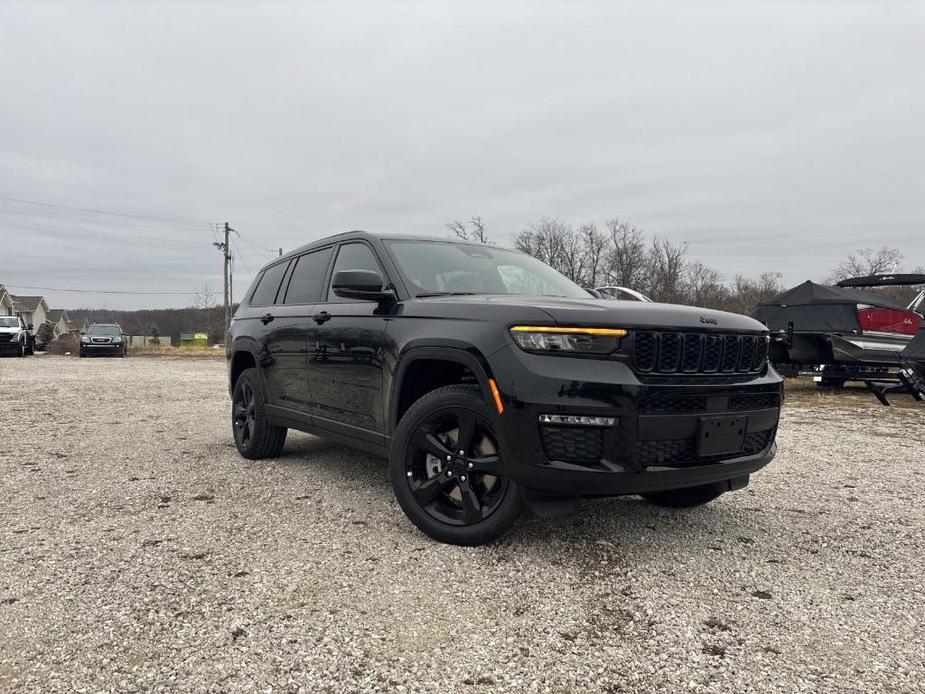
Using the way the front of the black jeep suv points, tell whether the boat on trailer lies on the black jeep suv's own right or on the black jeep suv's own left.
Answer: on the black jeep suv's own left

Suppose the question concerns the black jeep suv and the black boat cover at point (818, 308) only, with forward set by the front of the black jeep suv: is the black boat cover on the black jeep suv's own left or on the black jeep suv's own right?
on the black jeep suv's own left

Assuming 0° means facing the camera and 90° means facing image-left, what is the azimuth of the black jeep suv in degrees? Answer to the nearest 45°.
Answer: approximately 315°
